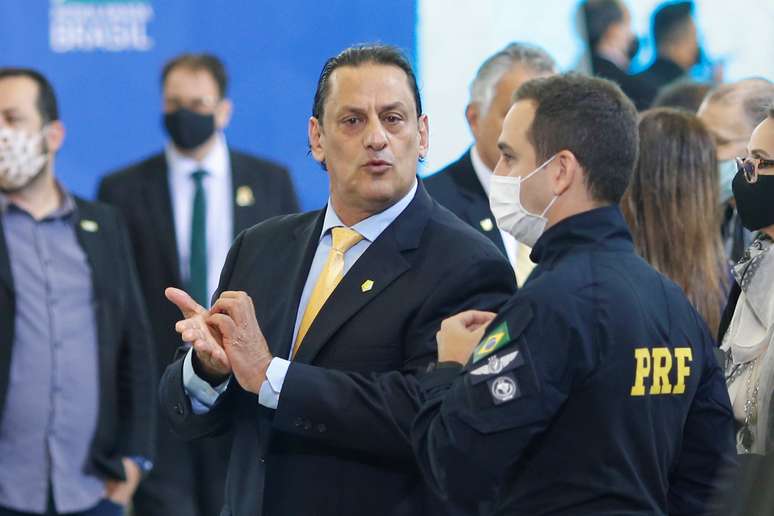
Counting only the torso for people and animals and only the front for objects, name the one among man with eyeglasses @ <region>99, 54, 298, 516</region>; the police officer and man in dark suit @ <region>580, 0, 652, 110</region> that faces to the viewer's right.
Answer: the man in dark suit

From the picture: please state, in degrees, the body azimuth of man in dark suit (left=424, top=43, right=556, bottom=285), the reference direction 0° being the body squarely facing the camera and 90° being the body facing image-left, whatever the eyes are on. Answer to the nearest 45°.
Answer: approximately 315°

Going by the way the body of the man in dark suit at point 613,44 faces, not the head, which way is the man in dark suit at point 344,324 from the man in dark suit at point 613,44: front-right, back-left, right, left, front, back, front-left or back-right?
right

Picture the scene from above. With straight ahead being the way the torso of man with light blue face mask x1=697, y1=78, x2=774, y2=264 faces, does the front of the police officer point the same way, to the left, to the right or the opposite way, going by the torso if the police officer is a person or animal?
to the right

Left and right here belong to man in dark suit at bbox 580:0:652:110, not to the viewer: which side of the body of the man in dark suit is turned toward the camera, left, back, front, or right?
right

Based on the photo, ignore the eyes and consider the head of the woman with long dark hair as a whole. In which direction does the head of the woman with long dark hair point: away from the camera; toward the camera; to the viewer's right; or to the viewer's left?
away from the camera

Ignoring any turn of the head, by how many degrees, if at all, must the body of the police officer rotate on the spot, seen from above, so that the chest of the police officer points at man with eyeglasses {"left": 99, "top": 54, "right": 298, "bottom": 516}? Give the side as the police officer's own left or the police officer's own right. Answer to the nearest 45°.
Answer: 0° — they already face them

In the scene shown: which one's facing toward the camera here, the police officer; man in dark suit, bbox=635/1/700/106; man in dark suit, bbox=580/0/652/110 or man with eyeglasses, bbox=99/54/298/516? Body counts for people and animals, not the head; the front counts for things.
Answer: the man with eyeglasses

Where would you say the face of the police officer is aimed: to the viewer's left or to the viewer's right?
to the viewer's left

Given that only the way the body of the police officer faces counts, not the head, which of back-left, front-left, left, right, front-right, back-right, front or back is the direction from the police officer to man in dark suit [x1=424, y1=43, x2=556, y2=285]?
front-right
